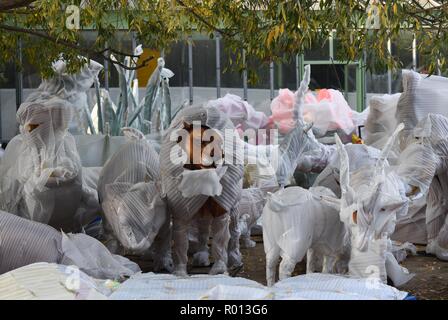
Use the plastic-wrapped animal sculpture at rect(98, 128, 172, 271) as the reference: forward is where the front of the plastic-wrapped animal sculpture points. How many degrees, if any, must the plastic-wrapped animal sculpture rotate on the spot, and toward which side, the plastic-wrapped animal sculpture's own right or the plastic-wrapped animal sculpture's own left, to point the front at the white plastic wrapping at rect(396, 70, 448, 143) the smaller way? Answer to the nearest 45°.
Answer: approximately 90° to the plastic-wrapped animal sculpture's own left

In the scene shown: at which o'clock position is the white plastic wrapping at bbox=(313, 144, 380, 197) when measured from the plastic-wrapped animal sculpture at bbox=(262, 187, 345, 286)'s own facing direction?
The white plastic wrapping is roughly at 11 o'clock from the plastic-wrapped animal sculpture.

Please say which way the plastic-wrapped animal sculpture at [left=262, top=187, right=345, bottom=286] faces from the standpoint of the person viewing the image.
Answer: facing away from the viewer and to the right of the viewer

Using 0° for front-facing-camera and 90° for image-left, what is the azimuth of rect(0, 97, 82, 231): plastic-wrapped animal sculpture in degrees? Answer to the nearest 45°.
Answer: approximately 0°

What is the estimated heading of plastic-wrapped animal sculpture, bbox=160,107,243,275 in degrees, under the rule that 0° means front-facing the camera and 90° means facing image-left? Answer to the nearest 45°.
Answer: approximately 0°

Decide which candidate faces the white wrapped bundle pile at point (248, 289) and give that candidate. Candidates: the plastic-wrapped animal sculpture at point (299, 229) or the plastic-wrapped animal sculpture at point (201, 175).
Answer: the plastic-wrapped animal sculpture at point (201, 175)

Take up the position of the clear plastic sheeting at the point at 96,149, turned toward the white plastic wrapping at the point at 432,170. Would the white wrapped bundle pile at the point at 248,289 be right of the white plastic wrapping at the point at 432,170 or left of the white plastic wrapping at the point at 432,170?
right

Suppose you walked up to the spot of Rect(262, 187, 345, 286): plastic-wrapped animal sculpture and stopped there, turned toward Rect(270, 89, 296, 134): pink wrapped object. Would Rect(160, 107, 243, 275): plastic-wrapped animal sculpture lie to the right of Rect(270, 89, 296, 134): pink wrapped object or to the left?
left

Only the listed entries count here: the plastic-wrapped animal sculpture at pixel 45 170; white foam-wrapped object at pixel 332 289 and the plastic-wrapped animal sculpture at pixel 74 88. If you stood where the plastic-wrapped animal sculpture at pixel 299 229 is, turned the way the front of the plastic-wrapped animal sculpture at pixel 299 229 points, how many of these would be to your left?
2

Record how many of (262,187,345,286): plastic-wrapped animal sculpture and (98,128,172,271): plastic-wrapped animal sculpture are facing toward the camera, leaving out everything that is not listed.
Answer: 1
